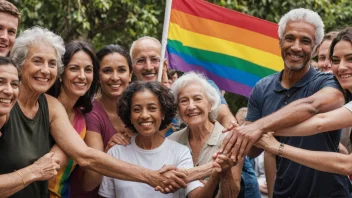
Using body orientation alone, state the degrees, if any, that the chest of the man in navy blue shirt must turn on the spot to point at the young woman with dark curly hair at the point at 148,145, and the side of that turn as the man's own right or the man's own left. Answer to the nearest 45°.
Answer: approximately 45° to the man's own right

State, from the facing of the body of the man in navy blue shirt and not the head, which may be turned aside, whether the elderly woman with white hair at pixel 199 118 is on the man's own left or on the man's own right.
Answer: on the man's own right

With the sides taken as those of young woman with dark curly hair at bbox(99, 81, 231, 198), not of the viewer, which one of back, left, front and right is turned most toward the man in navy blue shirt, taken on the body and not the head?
left

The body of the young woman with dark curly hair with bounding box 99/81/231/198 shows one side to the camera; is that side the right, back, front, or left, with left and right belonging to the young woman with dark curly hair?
front

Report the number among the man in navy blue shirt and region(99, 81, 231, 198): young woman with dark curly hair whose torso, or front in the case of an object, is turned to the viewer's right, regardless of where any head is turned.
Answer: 0

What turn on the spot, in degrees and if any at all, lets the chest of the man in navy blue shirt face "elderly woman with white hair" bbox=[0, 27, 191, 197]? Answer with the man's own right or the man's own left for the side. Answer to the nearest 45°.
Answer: approximately 45° to the man's own right

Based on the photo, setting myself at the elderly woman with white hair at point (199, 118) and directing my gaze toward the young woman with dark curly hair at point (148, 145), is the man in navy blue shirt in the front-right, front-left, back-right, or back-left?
back-left

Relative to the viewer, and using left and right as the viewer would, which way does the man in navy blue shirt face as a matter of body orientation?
facing the viewer and to the left of the viewer
